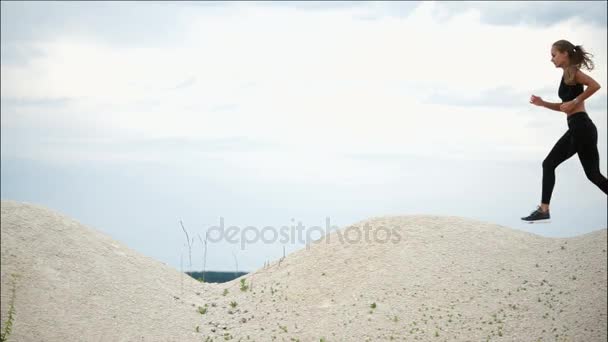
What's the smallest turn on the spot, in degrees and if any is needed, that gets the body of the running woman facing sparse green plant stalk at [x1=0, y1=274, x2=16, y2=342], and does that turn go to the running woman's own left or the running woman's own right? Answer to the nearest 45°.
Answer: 0° — they already face it

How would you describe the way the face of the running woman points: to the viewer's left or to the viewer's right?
to the viewer's left

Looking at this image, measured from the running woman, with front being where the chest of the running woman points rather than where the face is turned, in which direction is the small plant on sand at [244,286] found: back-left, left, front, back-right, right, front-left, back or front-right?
front-right

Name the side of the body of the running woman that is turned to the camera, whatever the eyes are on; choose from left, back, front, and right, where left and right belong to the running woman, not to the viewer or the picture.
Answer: left
